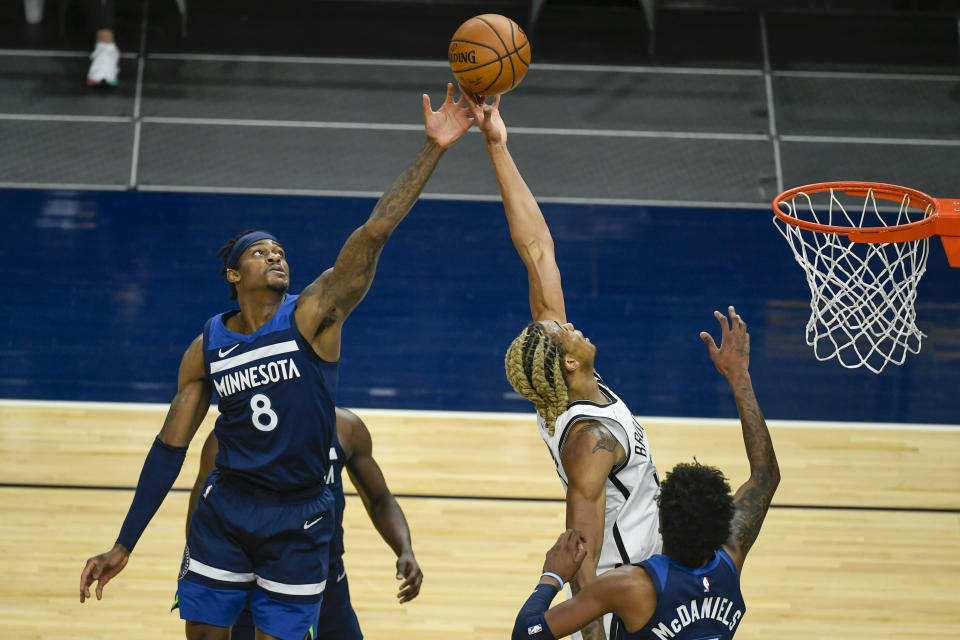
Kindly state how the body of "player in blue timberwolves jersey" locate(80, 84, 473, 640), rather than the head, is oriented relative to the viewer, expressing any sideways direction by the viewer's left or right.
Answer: facing the viewer

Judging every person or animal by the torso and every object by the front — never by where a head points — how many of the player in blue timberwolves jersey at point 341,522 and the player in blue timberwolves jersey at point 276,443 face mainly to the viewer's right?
0

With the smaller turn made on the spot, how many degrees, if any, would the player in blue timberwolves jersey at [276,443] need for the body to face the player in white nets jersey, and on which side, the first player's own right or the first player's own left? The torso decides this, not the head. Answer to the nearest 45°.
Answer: approximately 90° to the first player's own left

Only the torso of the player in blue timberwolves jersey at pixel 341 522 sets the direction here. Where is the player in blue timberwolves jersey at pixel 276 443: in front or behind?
in front

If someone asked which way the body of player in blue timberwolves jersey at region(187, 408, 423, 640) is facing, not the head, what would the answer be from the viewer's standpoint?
toward the camera
